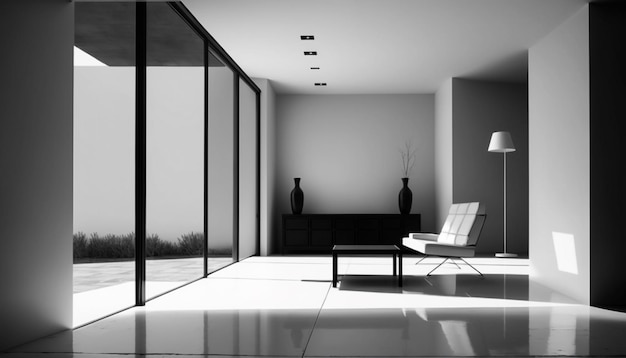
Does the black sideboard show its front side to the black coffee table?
yes

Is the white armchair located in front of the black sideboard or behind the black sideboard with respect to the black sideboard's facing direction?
in front

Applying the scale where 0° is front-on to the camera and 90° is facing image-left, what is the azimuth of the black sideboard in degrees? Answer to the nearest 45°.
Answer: approximately 0°

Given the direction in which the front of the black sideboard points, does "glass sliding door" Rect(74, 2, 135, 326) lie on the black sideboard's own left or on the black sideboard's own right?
on the black sideboard's own right

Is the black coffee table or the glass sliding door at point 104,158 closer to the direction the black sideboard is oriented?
the black coffee table

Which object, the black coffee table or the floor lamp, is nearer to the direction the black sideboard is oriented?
the black coffee table
